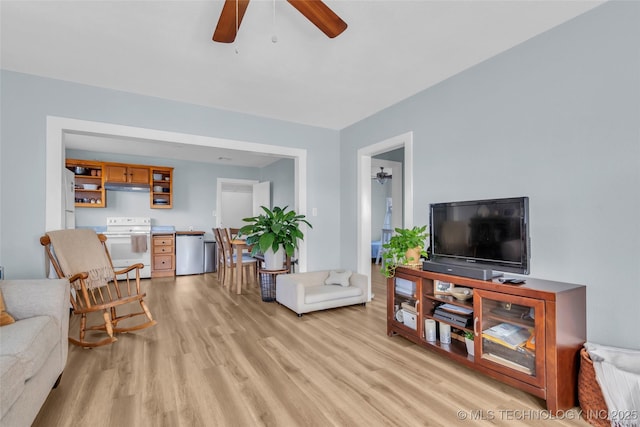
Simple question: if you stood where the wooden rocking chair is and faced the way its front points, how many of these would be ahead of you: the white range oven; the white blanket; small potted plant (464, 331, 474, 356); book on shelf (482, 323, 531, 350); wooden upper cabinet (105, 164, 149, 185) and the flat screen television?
4

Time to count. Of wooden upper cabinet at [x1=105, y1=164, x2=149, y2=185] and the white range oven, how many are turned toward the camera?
2

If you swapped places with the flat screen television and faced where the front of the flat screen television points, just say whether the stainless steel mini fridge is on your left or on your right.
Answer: on your right

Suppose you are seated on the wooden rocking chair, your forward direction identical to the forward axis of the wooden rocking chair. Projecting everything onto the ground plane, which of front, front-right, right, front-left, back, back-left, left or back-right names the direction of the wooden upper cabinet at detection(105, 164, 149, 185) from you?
back-left

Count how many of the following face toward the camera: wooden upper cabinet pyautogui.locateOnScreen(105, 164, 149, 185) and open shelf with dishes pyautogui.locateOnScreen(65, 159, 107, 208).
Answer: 2

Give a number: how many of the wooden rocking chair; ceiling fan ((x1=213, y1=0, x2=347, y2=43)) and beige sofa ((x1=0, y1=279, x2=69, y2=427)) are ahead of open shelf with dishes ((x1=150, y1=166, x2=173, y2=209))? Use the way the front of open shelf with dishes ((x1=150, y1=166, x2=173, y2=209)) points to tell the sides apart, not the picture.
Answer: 3

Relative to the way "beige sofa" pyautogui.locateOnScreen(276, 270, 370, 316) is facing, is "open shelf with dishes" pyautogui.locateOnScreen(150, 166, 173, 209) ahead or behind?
behind

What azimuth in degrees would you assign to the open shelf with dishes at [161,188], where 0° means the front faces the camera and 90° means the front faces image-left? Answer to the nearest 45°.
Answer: approximately 0°

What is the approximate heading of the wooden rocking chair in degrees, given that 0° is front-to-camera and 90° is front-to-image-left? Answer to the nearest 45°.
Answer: approximately 315°

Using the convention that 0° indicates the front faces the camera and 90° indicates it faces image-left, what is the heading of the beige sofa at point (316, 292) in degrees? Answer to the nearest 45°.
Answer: approximately 315°
